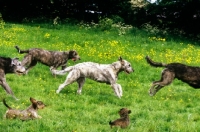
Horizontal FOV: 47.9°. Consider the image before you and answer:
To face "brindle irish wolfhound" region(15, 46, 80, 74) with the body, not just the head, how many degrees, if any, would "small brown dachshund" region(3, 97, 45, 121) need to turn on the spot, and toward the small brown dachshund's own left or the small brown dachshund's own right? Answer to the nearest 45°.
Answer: approximately 90° to the small brown dachshund's own left

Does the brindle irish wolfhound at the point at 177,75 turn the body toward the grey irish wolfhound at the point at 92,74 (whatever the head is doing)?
no

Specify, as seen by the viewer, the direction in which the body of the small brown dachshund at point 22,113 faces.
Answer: to the viewer's right

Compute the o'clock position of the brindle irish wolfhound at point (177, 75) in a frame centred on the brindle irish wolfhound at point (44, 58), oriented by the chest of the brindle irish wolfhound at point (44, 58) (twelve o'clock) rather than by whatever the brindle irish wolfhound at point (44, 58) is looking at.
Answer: the brindle irish wolfhound at point (177, 75) is roughly at 1 o'clock from the brindle irish wolfhound at point (44, 58).

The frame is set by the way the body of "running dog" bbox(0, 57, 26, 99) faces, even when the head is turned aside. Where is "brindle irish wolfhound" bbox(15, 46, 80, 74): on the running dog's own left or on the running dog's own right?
on the running dog's own left

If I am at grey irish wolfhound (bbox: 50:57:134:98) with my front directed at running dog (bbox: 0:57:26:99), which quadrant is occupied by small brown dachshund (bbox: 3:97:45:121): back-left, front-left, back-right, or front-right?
front-left

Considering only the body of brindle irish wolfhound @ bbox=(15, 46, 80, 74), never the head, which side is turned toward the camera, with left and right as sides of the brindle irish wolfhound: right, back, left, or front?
right

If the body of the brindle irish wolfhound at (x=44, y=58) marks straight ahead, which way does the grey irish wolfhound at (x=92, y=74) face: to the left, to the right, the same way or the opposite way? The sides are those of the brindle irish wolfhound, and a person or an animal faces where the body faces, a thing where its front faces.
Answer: the same way

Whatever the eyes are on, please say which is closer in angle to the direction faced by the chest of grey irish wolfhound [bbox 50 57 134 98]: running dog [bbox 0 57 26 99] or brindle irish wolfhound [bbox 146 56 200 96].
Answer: the brindle irish wolfhound

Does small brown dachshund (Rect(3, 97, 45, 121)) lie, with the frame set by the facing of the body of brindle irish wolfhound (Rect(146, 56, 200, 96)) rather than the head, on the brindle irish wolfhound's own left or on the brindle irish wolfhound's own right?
on the brindle irish wolfhound's own right

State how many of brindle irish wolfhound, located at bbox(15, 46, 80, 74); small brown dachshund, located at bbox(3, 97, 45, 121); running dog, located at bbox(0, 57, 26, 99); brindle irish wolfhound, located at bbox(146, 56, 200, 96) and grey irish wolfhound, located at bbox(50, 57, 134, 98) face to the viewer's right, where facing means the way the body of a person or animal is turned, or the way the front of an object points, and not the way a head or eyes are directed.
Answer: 5

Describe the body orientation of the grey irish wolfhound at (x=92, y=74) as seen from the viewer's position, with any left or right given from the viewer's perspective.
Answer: facing to the right of the viewer

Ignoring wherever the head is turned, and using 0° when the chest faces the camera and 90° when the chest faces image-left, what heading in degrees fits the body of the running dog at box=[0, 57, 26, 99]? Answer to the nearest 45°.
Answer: approximately 270°

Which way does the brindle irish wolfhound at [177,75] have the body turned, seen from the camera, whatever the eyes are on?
to the viewer's right

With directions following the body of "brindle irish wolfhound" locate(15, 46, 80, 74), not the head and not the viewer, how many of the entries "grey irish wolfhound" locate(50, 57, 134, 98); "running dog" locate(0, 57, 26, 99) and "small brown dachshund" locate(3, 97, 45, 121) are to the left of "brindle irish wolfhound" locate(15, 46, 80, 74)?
0

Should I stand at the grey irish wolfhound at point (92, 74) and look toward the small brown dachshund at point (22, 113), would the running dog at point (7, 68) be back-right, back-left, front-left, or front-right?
front-right

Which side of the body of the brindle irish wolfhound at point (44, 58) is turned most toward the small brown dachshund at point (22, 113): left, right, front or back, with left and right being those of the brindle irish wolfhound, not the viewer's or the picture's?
right
